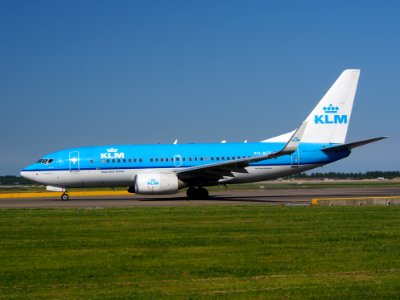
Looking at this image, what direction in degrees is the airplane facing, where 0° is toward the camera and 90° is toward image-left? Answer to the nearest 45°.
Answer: approximately 90°
